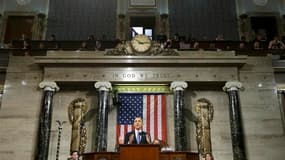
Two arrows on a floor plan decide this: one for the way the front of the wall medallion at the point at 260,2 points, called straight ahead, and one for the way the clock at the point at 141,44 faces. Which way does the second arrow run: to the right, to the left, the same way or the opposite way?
the same way

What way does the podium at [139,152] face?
toward the camera

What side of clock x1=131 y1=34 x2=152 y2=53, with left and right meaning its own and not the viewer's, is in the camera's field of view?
front

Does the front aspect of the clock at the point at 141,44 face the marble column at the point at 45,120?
no

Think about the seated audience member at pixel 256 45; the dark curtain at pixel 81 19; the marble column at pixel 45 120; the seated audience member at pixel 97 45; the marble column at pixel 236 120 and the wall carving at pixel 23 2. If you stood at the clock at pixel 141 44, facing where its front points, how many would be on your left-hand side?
2

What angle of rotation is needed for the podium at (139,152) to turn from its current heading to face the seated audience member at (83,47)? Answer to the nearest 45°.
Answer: approximately 135° to its right

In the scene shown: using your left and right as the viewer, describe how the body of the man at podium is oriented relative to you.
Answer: facing the viewer

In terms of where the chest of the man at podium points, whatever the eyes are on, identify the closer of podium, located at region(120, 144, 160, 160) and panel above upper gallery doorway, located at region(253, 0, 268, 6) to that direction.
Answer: the podium

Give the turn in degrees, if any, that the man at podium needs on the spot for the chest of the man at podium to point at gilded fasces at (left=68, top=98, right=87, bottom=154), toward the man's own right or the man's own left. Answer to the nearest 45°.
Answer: approximately 135° to the man's own right
